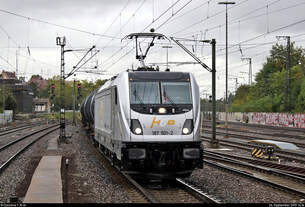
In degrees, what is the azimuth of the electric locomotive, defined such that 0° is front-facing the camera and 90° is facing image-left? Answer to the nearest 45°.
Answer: approximately 0°

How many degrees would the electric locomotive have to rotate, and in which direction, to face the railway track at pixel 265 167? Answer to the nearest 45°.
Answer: approximately 45° to its left
